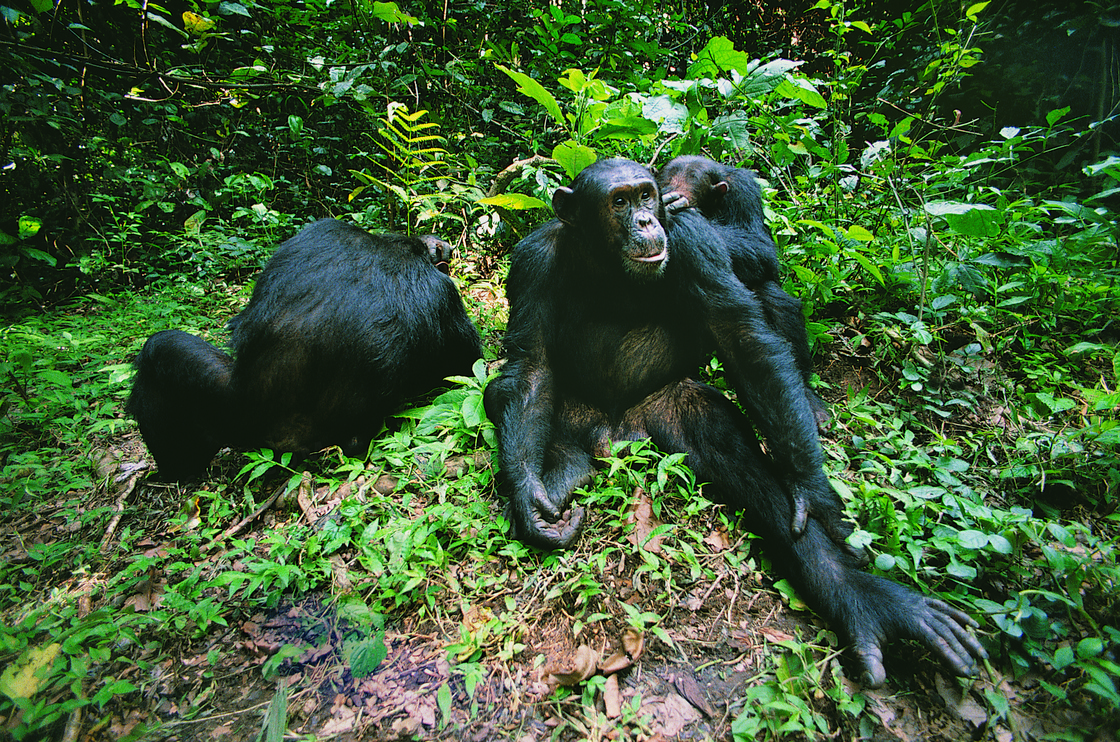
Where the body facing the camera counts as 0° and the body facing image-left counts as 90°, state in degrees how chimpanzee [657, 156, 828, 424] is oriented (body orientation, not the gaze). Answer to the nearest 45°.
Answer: approximately 90°

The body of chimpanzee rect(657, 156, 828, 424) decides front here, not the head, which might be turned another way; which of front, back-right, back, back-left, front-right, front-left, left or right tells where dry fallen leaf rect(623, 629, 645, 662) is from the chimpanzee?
left

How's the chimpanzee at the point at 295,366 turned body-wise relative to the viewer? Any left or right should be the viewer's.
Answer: facing away from the viewer

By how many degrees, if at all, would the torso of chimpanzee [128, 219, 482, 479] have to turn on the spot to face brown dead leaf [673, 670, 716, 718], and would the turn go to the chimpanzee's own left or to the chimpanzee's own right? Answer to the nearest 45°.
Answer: approximately 135° to the chimpanzee's own right

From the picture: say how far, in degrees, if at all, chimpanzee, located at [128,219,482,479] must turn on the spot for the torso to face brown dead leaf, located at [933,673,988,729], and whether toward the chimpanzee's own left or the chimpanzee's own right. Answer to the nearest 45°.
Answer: approximately 135° to the chimpanzee's own right

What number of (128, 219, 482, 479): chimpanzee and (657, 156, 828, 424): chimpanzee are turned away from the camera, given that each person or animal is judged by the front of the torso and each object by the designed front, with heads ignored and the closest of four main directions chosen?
1

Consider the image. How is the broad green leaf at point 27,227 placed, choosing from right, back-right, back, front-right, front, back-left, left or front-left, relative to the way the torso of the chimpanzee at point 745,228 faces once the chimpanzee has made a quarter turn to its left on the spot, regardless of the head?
right

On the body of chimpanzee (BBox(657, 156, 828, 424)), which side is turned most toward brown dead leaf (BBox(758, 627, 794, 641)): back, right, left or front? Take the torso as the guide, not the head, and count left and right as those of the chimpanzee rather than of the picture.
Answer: left

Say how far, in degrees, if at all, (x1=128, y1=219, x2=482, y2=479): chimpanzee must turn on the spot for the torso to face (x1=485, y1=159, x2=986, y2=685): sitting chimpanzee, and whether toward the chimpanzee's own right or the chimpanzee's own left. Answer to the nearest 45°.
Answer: approximately 135° to the chimpanzee's own right

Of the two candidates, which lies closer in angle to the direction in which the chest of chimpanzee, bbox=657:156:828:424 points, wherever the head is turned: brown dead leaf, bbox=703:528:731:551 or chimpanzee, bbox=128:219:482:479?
the chimpanzee

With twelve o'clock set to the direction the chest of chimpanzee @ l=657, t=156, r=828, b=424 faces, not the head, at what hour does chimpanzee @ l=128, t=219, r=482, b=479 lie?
chimpanzee @ l=128, t=219, r=482, b=479 is roughly at 11 o'clock from chimpanzee @ l=657, t=156, r=828, b=424.
